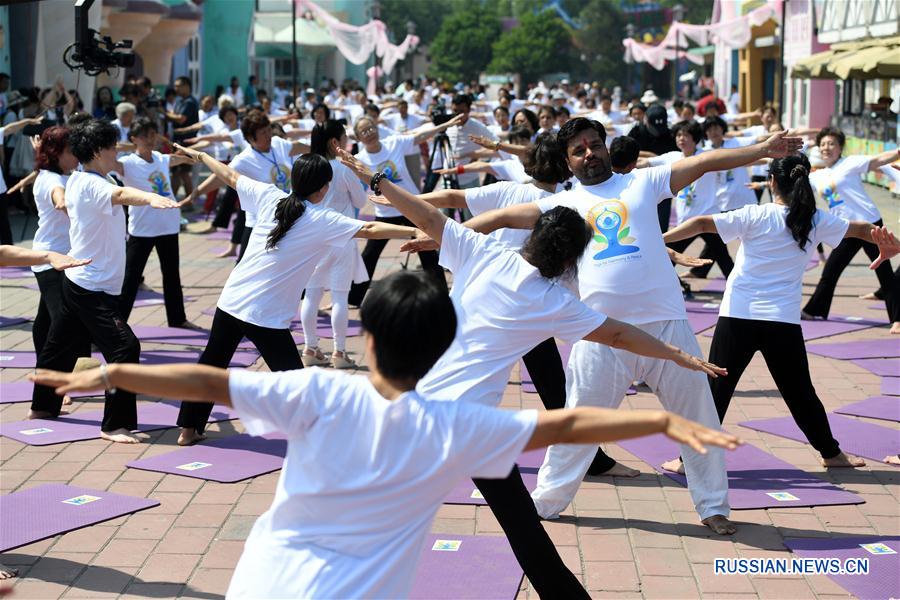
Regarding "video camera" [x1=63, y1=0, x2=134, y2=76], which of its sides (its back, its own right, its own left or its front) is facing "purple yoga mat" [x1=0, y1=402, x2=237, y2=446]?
right

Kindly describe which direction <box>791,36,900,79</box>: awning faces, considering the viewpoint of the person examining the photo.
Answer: facing the viewer and to the left of the viewer

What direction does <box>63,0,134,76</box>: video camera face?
to the viewer's right

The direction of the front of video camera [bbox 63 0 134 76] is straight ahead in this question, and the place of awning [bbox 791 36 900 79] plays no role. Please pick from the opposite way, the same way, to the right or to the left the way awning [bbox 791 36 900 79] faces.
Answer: the opposite way

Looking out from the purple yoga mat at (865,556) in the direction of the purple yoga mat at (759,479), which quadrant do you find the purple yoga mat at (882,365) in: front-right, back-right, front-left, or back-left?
front-right

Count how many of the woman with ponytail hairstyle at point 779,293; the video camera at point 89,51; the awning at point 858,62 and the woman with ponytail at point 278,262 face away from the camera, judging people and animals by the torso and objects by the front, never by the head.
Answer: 2

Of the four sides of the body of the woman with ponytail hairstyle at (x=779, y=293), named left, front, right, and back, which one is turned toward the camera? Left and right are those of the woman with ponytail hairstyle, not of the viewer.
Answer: back

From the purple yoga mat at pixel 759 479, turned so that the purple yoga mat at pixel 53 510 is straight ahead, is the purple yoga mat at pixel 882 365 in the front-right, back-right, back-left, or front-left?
back-right

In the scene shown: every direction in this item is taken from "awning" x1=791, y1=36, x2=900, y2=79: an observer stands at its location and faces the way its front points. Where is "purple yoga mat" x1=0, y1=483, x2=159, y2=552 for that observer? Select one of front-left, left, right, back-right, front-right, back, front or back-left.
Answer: front-left

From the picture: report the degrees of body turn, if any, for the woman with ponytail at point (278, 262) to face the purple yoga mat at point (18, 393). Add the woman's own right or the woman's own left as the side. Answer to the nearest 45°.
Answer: approximately 45° to the woman's own left

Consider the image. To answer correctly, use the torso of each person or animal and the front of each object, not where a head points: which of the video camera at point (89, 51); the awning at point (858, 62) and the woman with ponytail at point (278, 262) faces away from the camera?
the woman with ponytail

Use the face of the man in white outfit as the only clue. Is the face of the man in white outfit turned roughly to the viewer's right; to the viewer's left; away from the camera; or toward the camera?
toward the camera

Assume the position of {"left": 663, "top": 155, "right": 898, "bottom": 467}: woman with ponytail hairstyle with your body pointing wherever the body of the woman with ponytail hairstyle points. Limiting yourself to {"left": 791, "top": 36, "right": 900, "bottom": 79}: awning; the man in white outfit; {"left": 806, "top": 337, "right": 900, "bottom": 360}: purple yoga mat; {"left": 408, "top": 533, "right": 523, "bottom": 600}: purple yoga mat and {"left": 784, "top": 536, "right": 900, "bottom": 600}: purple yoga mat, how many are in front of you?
2

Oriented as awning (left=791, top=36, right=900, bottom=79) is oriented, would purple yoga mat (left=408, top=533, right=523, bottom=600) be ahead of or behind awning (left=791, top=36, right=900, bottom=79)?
ahead

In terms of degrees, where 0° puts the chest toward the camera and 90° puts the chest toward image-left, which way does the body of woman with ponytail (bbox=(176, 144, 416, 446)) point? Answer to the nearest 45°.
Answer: approximately 180°
